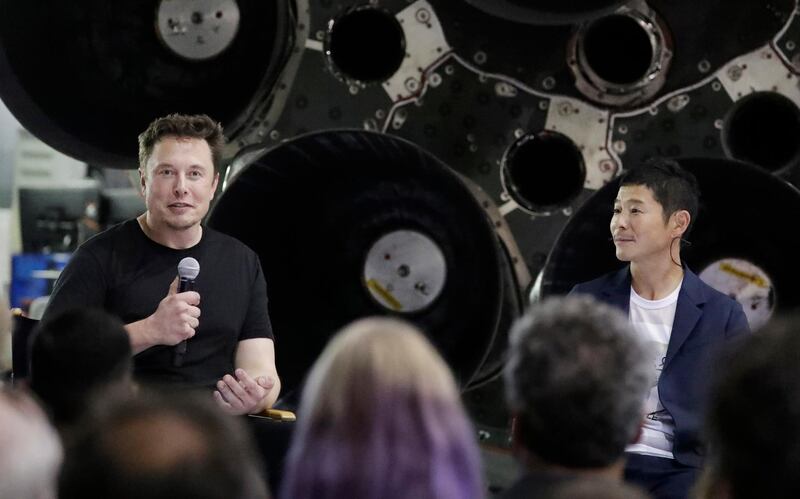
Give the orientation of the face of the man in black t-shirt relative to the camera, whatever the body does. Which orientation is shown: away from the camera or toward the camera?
toward the camera

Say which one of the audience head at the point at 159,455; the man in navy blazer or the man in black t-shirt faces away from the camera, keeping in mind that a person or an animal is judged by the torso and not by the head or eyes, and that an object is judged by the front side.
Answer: the audience head

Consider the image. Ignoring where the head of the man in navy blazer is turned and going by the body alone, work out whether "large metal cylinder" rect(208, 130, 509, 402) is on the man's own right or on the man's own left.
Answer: on the man's own right

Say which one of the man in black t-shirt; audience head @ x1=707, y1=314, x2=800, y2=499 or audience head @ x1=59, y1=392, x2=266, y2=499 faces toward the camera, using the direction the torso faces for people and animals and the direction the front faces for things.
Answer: the man in black t-shirt

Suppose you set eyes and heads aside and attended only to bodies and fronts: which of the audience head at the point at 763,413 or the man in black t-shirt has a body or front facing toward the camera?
the man in black t-shirt

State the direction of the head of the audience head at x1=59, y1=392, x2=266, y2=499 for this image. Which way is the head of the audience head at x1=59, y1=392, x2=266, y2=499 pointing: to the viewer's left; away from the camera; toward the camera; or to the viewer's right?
away from the camera

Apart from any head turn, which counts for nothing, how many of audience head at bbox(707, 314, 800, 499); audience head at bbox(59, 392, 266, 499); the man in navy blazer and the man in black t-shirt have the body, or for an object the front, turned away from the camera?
2

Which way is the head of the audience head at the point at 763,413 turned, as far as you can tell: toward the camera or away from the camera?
away from the camera

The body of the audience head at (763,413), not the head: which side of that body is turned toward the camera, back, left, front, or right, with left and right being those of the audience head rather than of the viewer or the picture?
back

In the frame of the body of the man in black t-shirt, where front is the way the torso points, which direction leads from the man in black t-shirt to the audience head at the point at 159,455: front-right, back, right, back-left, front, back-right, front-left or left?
front

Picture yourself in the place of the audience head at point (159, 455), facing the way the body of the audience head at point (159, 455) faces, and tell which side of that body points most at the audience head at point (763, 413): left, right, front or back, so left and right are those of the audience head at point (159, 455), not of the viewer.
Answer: right

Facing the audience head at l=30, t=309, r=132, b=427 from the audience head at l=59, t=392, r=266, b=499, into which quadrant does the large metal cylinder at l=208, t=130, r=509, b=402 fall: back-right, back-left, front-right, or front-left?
front-right

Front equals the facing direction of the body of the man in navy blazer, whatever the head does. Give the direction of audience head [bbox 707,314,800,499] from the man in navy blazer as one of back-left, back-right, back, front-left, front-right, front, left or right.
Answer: front-left

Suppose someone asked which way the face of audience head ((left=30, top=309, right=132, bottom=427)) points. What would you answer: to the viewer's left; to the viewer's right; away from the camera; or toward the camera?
away from the camera

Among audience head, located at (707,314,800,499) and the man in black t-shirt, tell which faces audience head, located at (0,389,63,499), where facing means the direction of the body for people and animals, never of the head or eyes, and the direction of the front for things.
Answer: the man in black t-shirt

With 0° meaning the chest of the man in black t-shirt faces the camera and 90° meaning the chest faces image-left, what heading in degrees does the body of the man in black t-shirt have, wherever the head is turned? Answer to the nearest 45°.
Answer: approximately 0°

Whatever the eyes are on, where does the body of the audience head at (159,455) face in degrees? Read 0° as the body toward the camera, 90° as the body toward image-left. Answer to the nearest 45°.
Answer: approximately 180°
